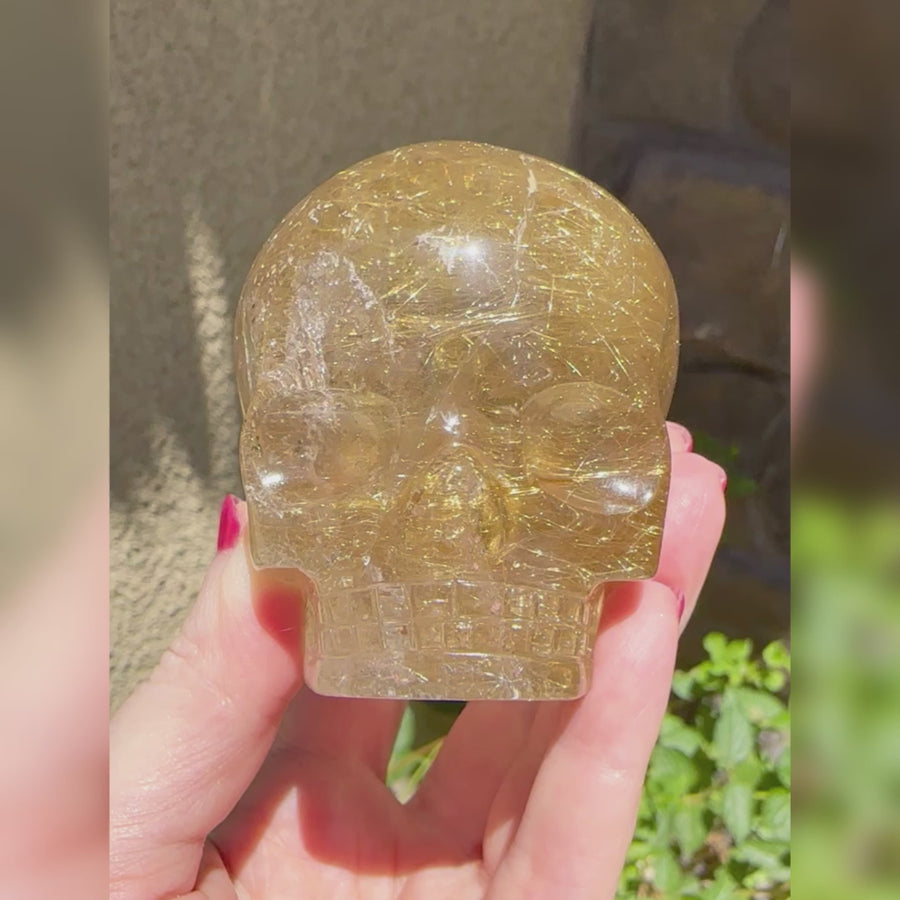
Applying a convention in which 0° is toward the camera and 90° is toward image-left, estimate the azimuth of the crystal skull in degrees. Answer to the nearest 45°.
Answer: approximately 0°
